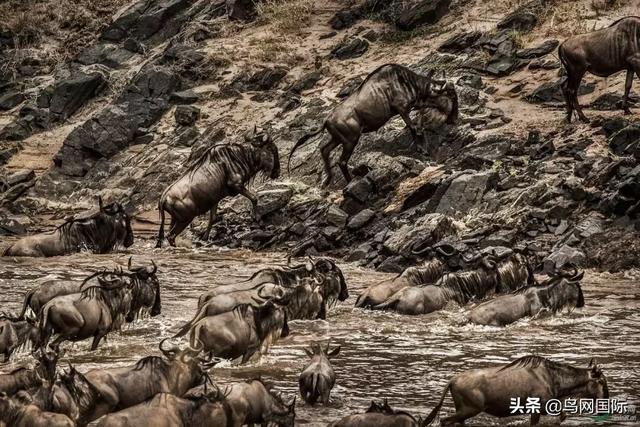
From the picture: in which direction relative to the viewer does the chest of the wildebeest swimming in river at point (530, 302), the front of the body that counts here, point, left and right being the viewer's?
facing to the right of the viewer

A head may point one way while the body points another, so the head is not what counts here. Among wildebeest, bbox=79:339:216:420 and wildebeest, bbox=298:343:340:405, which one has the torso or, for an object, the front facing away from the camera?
wildebeest, bbox=298:343:340:405

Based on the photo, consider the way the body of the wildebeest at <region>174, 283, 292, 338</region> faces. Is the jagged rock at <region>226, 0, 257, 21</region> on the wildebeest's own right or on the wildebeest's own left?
on the wildebeest's own left

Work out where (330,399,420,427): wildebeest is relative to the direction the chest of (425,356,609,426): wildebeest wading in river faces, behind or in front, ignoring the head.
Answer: behind

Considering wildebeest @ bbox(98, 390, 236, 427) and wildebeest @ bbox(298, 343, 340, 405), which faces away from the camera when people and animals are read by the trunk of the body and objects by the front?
wildebeest @ bbox(298, 343, 340, 405)

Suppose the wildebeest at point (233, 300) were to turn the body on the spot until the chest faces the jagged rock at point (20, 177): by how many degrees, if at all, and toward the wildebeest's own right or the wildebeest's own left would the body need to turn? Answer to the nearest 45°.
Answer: approximately 90° to the wildebeest's own left

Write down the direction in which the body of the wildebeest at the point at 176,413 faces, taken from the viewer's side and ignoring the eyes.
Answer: to the viewer's right

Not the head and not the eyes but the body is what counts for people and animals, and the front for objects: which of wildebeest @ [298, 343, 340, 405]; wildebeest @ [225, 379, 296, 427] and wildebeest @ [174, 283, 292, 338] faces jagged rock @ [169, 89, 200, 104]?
wildebeest @ [298, 343, 340, 405]

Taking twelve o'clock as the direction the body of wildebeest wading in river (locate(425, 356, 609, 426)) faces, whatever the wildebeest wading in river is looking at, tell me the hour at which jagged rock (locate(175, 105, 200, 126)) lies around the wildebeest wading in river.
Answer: The jagged rock is roughly at 8 o'clock from the wildebeest wading in river.

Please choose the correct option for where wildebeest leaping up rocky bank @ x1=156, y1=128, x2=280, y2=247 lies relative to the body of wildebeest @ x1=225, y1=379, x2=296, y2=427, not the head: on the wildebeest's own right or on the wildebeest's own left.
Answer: on the wildebeest's own left

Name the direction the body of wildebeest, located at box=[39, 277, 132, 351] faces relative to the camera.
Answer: to the viewer's right

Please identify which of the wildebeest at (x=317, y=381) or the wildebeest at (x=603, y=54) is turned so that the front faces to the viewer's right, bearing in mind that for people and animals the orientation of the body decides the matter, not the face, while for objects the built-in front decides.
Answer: the wildebeest at (x=603, y=54)

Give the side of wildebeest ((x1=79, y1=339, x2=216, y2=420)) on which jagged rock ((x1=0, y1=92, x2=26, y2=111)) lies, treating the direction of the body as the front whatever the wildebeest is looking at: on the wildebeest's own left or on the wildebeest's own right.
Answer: on the wildebeest's own left

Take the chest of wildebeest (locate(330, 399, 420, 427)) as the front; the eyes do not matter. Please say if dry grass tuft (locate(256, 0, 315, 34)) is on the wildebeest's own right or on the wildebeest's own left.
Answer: on the wildebeest's own left

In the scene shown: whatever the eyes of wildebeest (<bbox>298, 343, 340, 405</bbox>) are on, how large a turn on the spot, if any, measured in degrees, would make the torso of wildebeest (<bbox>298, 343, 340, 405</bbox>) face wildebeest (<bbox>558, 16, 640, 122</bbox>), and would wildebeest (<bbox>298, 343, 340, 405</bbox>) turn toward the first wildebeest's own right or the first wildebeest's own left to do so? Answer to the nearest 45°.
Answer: approximately 45° to the first wildebeest's own right
